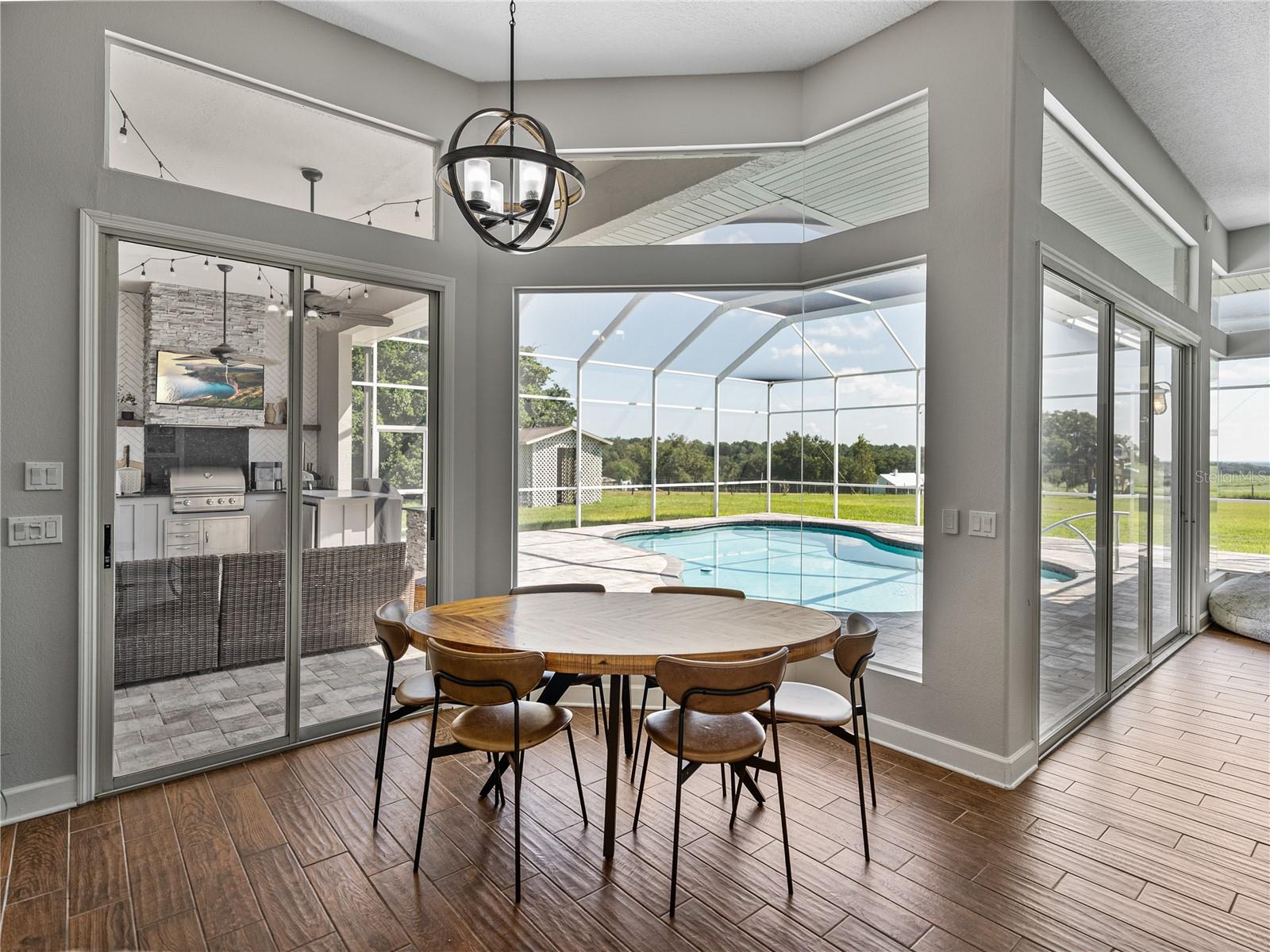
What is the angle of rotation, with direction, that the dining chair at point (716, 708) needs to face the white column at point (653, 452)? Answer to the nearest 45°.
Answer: approximately 45° to its right

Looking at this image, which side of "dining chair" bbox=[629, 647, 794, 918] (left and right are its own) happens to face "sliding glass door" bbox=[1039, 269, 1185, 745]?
right

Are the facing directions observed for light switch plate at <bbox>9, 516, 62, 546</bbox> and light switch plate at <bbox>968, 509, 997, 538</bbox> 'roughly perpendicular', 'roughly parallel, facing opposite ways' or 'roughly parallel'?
roughly perpendicular

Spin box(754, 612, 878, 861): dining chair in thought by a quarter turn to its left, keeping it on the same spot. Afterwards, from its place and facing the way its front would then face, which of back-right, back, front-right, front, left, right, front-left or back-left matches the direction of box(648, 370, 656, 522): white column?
back-right

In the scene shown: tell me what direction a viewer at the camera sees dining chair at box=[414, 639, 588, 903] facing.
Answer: facing away from the viewer and to the right of the viewer

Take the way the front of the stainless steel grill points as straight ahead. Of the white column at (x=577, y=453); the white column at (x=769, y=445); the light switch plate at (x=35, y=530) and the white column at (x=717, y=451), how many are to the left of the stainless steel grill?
3

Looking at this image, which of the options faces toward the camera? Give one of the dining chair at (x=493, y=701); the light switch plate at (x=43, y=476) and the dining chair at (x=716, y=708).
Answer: the light switch plate

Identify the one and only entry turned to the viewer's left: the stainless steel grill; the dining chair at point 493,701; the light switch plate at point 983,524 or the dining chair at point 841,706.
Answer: the dining chair at point 841,706

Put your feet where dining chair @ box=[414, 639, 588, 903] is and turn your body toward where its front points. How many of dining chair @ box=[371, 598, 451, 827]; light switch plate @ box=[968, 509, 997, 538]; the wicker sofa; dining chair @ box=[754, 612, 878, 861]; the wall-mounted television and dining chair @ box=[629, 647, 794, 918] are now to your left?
3

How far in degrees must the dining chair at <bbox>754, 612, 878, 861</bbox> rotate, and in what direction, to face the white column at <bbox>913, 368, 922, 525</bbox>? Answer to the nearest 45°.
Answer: approximately 90° to its right

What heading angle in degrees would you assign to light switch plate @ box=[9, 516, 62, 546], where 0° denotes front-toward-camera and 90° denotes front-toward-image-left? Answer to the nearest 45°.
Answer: approximately 0°

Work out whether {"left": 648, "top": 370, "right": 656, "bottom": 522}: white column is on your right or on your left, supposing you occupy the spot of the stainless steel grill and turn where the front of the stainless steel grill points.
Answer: on your left

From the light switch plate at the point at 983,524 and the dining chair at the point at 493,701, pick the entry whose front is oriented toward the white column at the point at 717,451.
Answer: the dining chair

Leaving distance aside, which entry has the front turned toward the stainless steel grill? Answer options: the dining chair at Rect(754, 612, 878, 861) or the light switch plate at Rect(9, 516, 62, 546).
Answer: the dining chair

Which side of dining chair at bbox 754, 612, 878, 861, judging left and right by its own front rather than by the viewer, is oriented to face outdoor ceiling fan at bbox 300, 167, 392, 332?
front

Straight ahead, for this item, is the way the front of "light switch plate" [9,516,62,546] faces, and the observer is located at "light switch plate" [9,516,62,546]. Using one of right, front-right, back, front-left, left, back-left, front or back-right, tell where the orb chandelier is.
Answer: front-left

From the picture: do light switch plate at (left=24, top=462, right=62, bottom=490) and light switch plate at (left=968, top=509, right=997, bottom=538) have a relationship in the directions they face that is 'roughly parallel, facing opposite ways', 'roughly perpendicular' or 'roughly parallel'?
roughly perpendicular

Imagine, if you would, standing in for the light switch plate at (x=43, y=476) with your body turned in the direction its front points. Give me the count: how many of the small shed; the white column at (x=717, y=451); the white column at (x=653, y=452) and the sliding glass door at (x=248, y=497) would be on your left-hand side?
4
